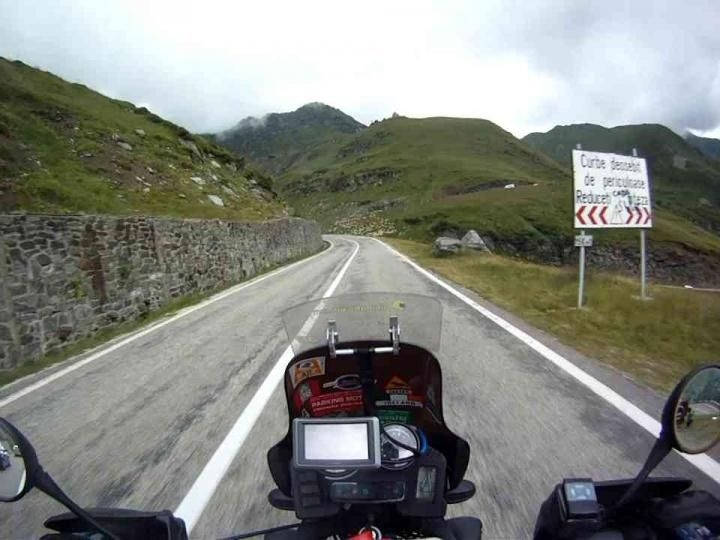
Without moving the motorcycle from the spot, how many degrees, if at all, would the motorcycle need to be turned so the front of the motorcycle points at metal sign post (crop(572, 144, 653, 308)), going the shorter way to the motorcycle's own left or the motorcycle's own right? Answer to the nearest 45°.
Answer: approximately 45° to the motorcycle's own right

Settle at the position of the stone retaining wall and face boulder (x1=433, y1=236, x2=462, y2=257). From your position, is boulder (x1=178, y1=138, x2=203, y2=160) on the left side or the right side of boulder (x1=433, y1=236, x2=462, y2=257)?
left

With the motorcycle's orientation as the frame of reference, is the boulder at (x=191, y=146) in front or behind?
in front

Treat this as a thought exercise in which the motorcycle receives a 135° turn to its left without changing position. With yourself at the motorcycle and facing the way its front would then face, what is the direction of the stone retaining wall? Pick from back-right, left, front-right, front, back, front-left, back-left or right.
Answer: right

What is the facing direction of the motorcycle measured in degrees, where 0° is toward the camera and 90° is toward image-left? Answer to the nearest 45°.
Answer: approximately 180°

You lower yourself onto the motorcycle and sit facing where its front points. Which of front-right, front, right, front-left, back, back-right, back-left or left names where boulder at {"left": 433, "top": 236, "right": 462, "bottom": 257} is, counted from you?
front

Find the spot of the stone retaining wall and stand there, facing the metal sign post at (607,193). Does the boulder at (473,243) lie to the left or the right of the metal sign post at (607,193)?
left

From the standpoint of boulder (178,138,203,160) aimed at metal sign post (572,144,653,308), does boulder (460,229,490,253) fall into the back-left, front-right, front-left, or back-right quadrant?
front-left

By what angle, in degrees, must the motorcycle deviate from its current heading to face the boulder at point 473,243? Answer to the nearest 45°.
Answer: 0° — it already faces it

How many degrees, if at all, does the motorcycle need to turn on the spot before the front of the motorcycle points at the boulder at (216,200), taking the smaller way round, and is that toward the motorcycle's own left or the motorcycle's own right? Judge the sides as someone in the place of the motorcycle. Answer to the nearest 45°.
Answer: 0° — it already faces it
